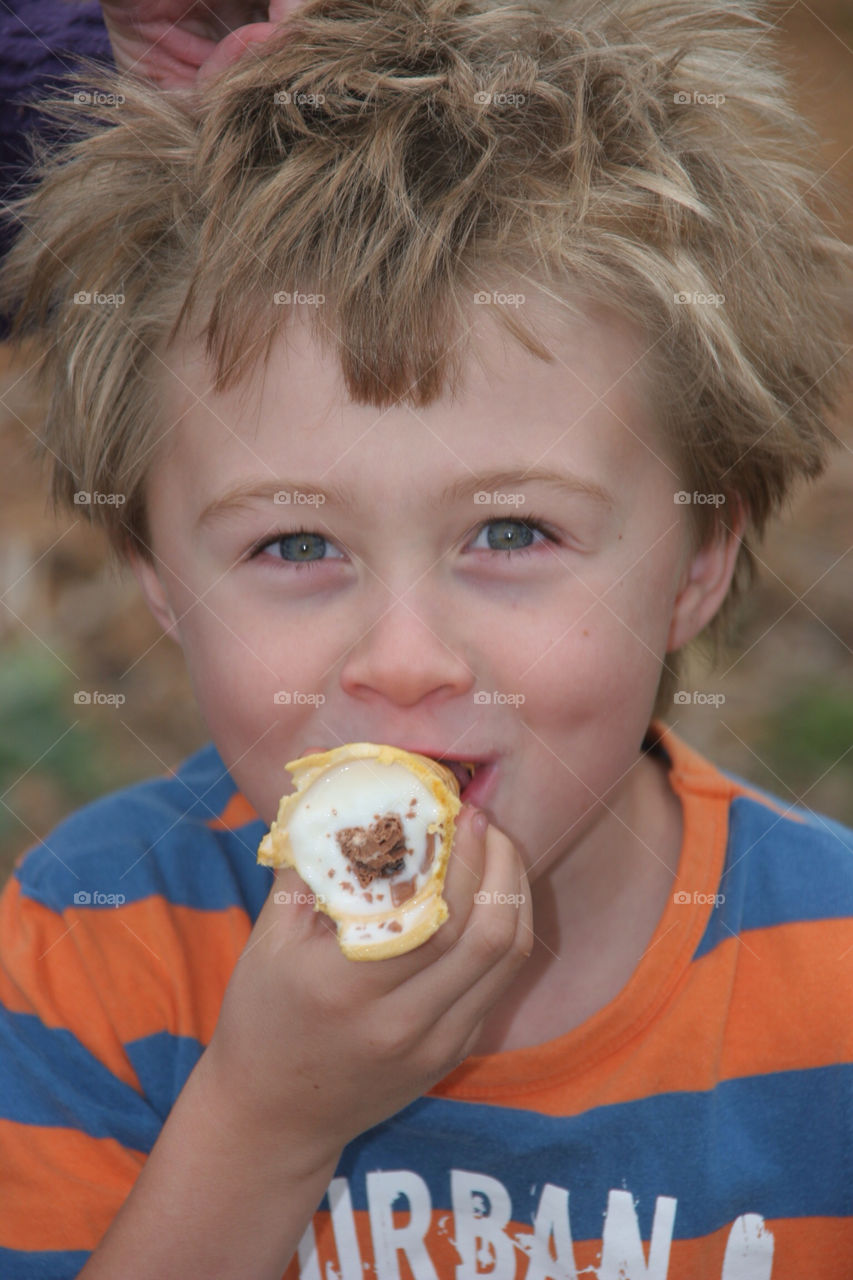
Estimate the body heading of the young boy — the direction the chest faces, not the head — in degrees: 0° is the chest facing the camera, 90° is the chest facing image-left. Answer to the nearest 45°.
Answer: approximately 0°
